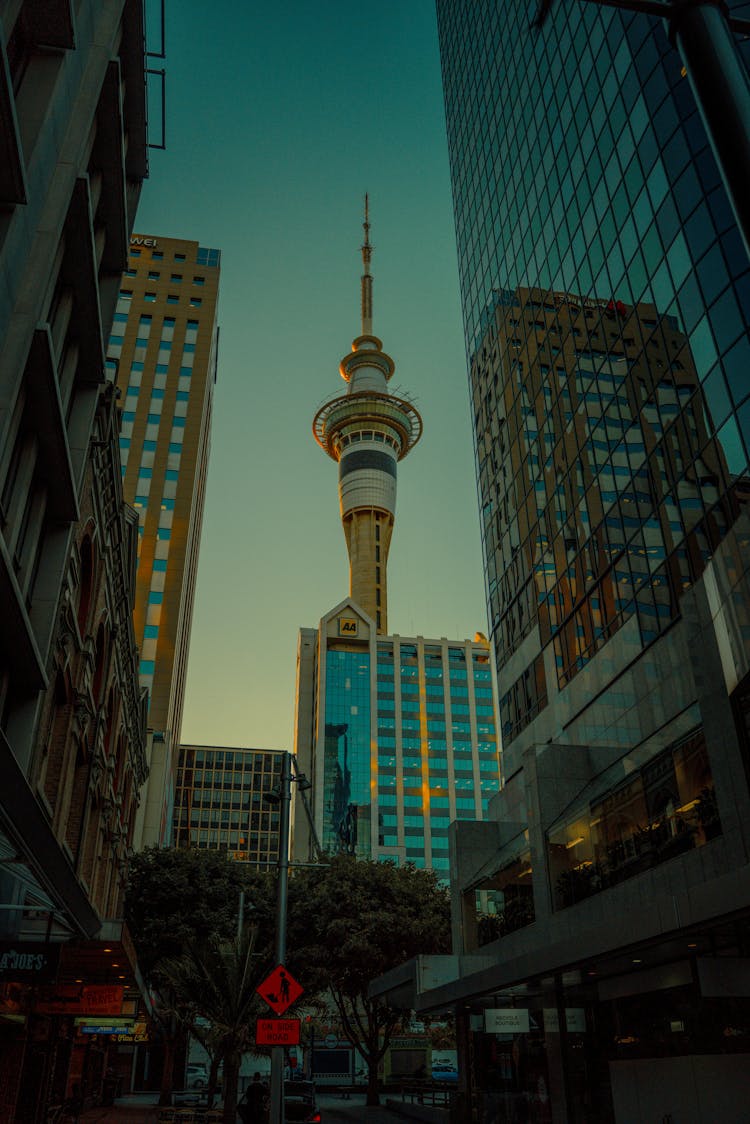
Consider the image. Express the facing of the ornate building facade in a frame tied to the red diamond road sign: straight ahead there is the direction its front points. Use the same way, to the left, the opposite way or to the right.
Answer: to the left

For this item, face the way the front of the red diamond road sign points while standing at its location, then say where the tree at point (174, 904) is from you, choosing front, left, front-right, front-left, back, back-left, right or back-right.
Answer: back

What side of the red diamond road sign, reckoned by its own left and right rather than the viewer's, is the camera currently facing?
front

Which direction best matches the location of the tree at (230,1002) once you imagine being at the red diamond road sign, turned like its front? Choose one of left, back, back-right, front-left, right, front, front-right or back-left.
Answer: back

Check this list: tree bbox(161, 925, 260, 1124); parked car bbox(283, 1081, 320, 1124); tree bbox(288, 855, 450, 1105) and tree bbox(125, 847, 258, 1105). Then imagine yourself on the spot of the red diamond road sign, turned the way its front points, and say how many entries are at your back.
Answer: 4

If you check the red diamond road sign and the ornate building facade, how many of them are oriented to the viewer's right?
1

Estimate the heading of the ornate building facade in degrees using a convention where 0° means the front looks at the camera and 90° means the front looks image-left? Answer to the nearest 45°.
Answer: approximately 270°

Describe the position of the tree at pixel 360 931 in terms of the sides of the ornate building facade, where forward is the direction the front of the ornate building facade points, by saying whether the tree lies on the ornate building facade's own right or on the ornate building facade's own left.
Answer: on the ornate building facade's own left

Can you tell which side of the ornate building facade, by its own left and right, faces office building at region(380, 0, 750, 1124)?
front

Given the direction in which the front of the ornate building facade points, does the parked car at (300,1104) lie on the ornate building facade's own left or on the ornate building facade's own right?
on the ornate building facade's own left

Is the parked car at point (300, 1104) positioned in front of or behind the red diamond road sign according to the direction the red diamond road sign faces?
behind

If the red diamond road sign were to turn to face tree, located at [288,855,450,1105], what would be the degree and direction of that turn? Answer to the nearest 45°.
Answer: approximately 180°

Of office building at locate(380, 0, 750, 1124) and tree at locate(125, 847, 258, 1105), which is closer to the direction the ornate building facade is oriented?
the office building
